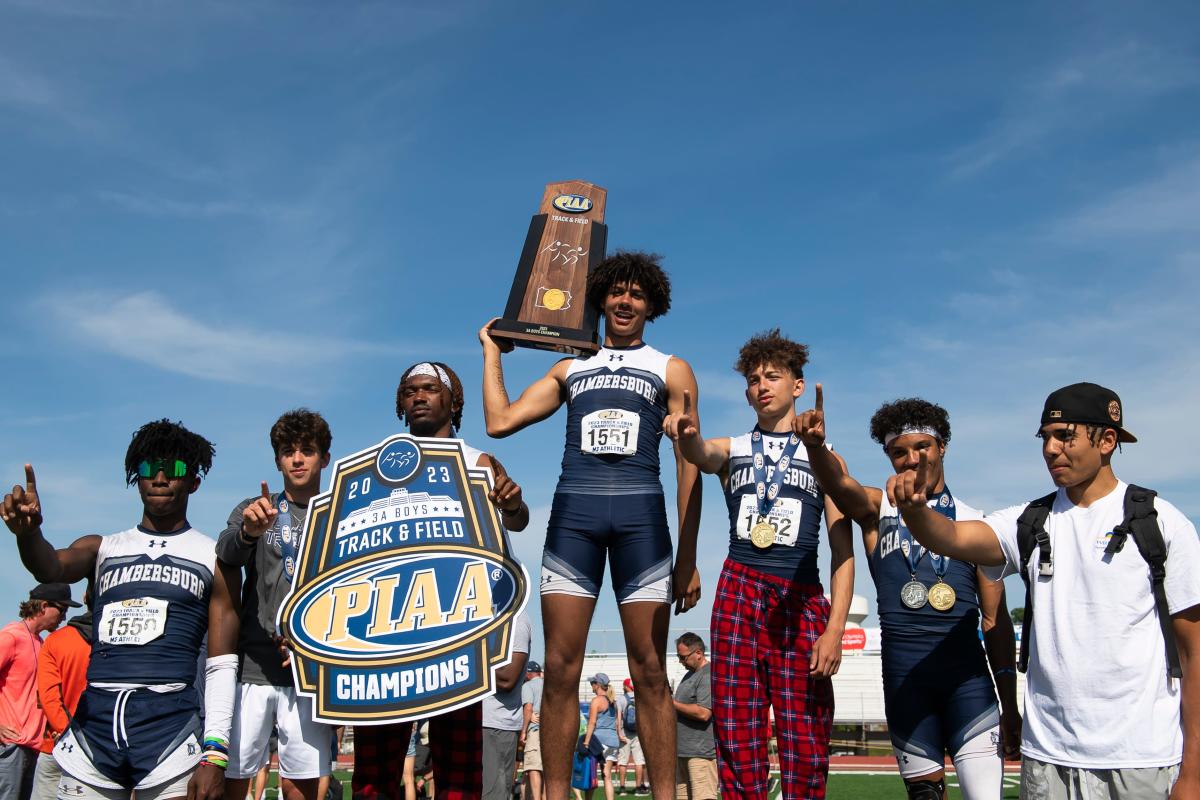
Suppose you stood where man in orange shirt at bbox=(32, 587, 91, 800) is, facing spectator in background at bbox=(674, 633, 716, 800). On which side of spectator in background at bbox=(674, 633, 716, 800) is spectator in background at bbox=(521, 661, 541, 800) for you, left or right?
left

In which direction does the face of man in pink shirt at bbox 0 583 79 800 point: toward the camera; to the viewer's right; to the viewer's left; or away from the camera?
to the viewer's right

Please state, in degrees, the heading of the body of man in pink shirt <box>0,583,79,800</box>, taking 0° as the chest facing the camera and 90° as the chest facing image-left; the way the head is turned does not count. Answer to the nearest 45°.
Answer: approximately 270°

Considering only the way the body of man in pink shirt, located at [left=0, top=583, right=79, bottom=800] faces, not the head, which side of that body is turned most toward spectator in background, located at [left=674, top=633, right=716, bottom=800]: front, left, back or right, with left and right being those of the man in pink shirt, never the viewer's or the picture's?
front

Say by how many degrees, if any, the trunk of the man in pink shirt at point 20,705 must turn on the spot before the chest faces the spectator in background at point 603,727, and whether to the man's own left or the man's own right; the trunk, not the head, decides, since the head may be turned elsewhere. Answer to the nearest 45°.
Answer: approximately 45° to the man's own left
